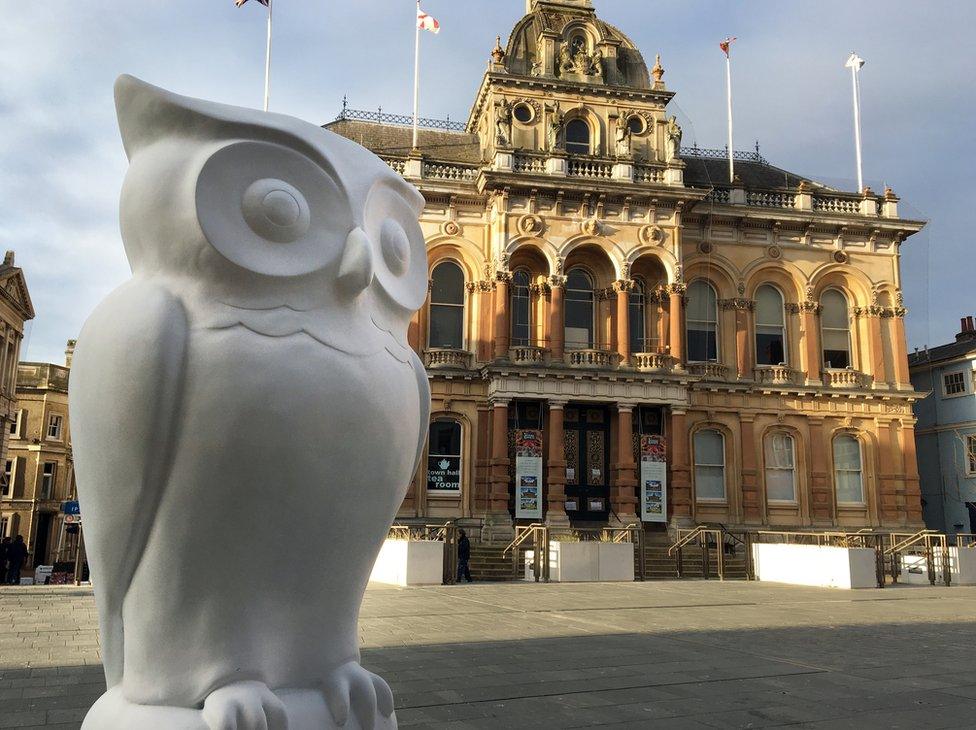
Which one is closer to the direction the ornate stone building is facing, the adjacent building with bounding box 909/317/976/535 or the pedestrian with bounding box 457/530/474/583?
the pedestrian

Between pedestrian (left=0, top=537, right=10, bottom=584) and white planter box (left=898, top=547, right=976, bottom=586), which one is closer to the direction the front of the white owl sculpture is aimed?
the white planter box

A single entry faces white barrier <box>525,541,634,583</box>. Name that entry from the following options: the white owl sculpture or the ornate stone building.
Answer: the ornate stone building

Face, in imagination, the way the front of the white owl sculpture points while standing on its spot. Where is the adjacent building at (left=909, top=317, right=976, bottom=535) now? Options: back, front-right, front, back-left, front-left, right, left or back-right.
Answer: left

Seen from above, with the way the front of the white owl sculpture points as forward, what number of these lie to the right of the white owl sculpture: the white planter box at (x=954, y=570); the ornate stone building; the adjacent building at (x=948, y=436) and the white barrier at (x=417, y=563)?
0

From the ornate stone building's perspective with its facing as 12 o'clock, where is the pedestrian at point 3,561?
The pedestrian is roughly at 2 o'clock from the ornate stone building.

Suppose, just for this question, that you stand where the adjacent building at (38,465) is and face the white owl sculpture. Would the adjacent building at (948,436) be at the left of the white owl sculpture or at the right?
left

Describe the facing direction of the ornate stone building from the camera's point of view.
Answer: facing the viewer

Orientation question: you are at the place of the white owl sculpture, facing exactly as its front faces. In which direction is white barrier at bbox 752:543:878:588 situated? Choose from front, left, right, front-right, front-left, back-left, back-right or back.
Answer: left

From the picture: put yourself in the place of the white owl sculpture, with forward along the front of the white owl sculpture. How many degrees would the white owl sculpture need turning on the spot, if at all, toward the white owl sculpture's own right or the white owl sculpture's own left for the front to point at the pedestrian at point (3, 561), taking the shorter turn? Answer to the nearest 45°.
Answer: approximately 135° to the white owl sculpture's own left

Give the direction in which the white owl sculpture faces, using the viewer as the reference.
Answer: facing the viewer and to the right of the viewer

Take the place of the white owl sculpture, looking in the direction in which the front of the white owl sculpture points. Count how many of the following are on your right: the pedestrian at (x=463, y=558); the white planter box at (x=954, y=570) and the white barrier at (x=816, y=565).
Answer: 0

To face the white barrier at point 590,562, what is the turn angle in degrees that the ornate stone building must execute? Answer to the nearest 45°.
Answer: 0° — it already faces it

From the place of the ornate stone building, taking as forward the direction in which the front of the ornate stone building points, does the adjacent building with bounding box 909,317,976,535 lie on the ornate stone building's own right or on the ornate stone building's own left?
on the ornate stone building's own left

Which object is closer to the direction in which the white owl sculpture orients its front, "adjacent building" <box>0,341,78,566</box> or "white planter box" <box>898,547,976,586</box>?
the white planter box

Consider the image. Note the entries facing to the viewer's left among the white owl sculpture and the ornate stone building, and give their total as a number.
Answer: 0

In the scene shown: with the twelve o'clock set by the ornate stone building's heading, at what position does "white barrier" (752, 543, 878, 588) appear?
The white barrier is roughly at 11 o'clock from the ornate stone building.
